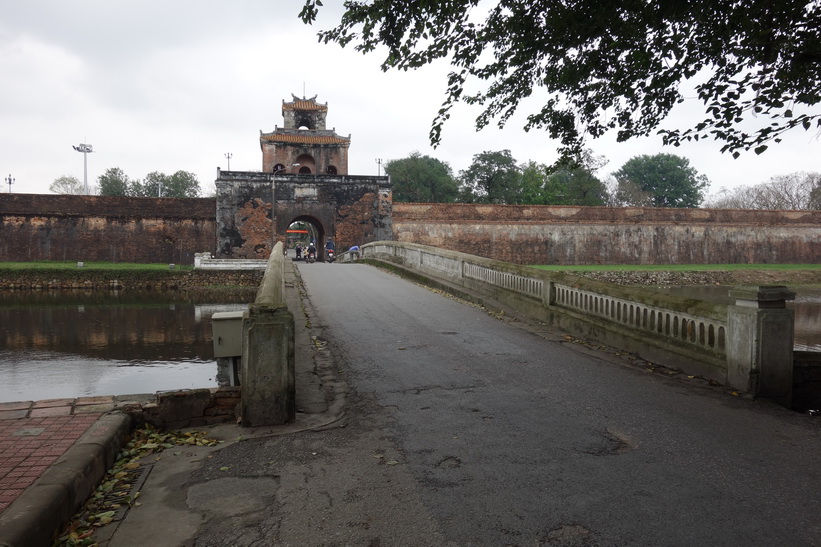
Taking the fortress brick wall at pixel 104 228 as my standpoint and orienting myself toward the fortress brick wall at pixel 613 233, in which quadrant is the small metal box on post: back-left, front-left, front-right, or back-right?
front-right

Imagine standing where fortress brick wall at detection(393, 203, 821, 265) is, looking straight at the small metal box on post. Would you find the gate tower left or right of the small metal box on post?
right

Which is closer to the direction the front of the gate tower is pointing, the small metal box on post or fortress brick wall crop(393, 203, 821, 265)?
the small metal box on post

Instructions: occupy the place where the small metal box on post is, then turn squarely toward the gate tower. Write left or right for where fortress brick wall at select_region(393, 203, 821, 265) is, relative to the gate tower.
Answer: right

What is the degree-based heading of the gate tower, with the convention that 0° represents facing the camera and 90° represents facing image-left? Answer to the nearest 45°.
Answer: approximately 0°

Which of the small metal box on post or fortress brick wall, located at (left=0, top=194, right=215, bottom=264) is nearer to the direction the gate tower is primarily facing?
the small metal box on post

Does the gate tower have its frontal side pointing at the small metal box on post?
yes

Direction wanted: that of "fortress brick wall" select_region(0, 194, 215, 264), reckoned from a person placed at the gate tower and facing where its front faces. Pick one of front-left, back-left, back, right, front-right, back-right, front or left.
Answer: right

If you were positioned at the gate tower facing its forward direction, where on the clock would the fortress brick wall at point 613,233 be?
The fortress brick wall is roughly at 9 o'clock from the gate tower.

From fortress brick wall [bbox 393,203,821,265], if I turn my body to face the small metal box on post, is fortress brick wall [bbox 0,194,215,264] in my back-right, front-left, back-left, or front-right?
front-right
